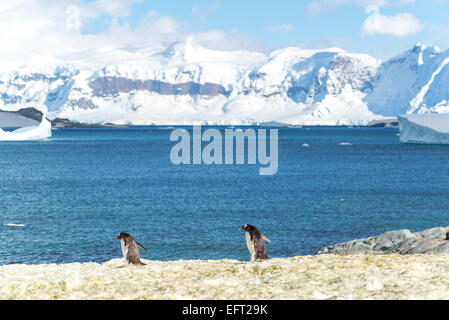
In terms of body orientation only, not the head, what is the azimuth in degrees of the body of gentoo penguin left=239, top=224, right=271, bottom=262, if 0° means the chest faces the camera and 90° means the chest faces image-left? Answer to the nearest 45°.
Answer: approximately 90°

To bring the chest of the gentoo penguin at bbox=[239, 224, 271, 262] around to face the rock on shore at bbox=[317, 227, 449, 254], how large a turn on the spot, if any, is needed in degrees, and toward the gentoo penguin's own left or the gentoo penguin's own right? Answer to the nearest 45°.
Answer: approximately 135° to the gentoo penguin's own right
